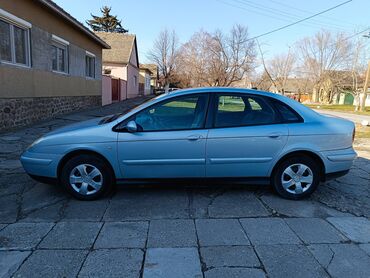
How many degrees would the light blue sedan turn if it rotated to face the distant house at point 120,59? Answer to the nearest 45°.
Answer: approximately 90° to its right

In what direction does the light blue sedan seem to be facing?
to the viewer's left
